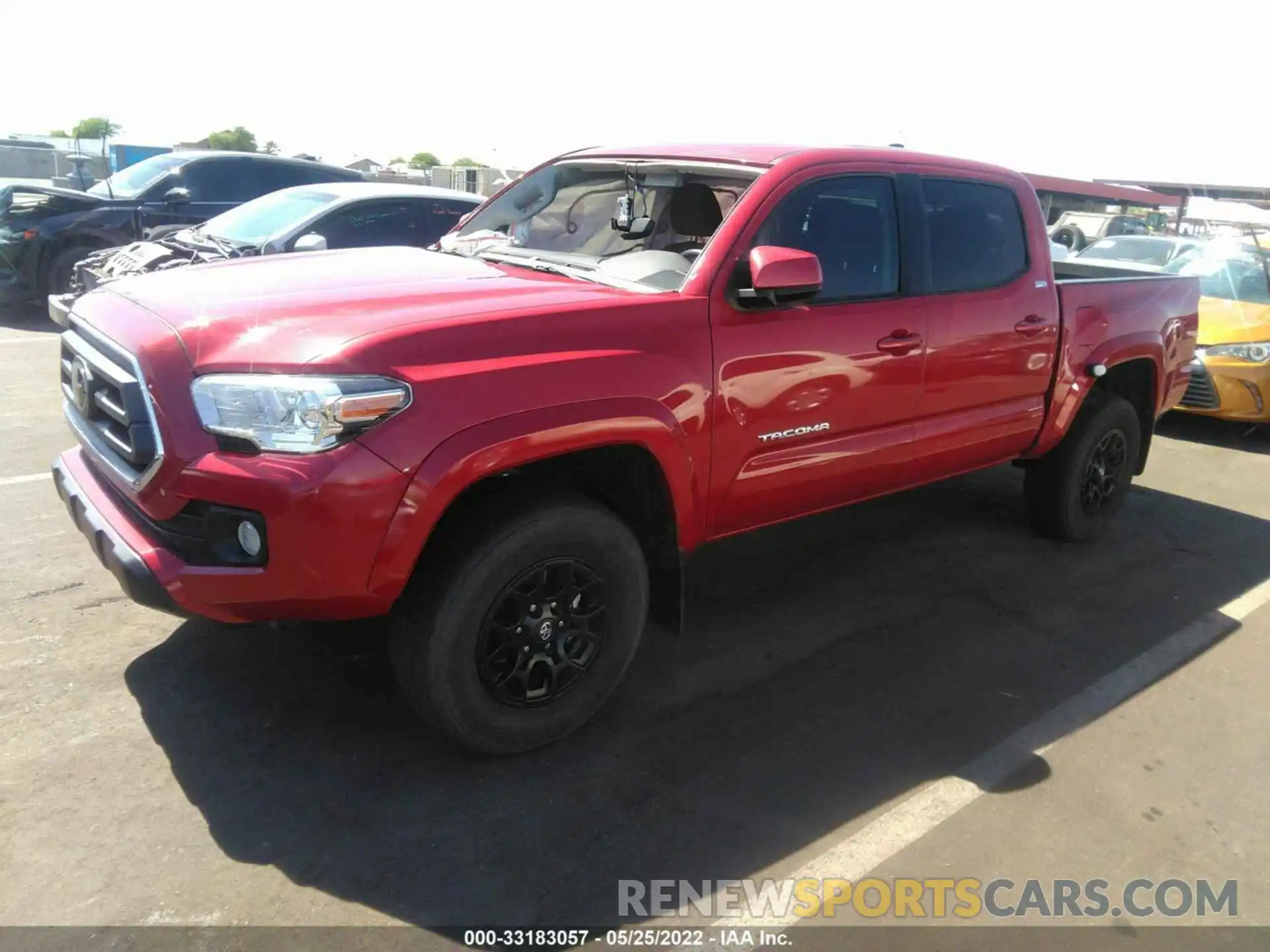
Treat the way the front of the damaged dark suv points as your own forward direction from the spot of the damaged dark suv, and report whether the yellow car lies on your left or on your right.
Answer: on your left

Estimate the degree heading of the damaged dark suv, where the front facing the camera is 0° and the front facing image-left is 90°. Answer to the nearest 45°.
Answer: approximately 45°

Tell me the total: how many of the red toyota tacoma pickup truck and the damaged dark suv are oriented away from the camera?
0

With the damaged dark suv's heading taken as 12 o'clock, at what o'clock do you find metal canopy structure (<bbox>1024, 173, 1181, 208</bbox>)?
The metal canopy structure is roughly at 5 o'clock from the damaged dark suv.

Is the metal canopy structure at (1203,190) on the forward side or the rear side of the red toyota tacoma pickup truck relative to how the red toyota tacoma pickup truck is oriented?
on the rear side

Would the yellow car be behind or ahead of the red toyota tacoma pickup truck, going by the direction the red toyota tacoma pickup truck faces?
behind

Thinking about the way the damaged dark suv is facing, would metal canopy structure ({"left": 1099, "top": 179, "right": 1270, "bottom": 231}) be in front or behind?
behind

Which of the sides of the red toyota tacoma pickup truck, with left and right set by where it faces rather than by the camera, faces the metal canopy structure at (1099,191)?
back

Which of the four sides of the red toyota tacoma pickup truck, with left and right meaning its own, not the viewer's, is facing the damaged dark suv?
right

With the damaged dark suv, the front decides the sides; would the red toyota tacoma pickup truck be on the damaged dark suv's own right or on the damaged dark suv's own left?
on the damaged dark suv's own left

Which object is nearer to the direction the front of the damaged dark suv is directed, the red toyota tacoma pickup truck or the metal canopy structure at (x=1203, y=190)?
the red toyota tacoma pickup truck
